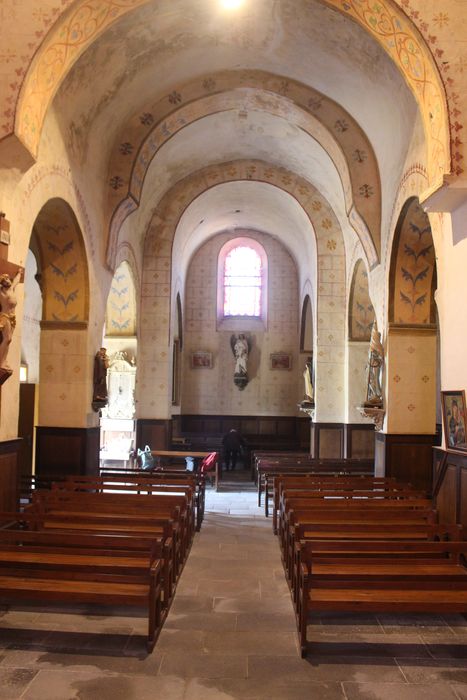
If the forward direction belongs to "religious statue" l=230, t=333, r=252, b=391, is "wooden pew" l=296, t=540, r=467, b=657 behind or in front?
in front

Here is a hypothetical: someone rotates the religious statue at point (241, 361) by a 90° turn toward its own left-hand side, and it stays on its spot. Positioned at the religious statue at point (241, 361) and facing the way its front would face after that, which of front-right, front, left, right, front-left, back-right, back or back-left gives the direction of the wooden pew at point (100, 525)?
right

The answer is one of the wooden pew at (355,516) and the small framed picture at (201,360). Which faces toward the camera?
the small framed picture

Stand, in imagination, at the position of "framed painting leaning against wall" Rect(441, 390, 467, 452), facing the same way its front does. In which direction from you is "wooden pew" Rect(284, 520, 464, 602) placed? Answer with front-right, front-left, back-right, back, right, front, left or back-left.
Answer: front

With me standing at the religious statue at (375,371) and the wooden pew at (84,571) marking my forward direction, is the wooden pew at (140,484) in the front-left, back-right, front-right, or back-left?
front-right

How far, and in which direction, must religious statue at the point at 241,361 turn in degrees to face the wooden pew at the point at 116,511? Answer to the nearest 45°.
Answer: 0° — it already faces it

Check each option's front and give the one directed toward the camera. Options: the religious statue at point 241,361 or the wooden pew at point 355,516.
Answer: the religious statue

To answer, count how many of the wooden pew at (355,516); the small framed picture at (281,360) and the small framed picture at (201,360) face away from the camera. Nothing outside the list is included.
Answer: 1

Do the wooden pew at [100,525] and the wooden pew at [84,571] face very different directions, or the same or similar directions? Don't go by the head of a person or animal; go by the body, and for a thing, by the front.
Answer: same or similar directions

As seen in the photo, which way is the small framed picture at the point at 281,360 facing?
toward the camera

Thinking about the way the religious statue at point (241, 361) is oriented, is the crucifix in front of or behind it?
in front

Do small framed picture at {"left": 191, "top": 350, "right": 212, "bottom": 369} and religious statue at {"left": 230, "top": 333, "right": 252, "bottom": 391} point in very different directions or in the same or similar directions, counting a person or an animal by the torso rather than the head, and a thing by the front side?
same or similar directions

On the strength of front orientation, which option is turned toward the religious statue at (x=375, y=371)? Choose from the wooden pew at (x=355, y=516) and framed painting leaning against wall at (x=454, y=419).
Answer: the wooden pew
